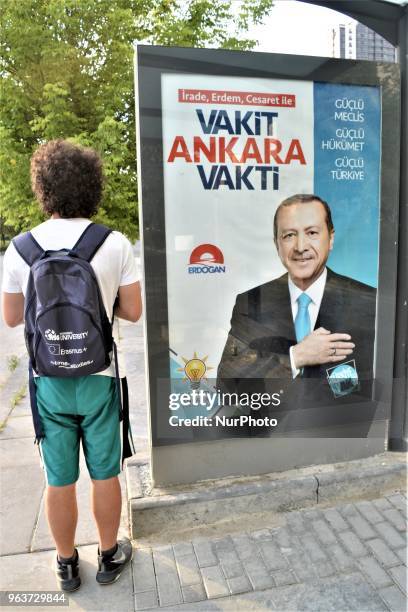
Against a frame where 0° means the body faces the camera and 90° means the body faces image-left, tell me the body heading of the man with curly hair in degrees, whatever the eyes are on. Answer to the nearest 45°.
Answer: approximately 180°

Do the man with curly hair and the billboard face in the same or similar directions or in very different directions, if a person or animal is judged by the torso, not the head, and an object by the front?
very different directions

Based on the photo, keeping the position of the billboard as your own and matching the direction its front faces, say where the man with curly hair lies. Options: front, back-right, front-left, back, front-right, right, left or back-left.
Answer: front-right

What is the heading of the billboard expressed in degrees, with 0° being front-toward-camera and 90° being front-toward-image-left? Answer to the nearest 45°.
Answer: approximately 0°

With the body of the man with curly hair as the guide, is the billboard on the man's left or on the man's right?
on the man's right

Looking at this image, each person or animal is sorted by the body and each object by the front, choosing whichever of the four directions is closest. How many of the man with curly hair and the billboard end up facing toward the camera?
1
